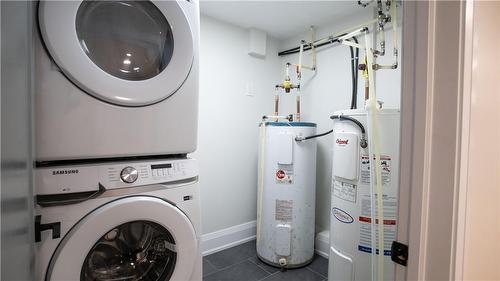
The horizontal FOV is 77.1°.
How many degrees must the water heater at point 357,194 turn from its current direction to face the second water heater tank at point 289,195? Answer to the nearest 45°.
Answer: approximately 90° to its right

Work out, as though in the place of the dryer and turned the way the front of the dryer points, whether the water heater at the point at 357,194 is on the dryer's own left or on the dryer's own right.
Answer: on the dryer's own left

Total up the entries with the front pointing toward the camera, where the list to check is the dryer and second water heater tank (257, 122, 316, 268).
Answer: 2

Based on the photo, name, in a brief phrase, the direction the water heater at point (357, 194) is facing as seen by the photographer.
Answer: facing the viewer and to the left of the viewer

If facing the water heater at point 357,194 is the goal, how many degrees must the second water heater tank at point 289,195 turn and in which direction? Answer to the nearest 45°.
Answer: approximately 45° to its left

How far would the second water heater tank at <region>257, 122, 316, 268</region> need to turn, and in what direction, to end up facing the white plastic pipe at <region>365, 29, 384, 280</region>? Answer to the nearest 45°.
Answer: approximately 45° to its left

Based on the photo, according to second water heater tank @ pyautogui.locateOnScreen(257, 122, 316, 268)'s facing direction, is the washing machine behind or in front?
in front

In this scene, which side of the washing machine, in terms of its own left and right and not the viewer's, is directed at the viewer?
front

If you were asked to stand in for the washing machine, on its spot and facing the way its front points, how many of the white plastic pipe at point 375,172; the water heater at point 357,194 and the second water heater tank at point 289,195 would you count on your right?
0

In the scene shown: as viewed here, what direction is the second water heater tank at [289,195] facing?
toward the camera

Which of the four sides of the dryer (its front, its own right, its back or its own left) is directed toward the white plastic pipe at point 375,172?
left

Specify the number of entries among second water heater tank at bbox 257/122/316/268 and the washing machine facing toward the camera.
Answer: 2

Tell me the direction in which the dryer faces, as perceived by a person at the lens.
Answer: facing the viewer

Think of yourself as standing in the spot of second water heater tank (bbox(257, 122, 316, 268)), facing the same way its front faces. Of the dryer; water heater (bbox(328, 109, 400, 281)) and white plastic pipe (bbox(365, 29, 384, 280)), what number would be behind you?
0
